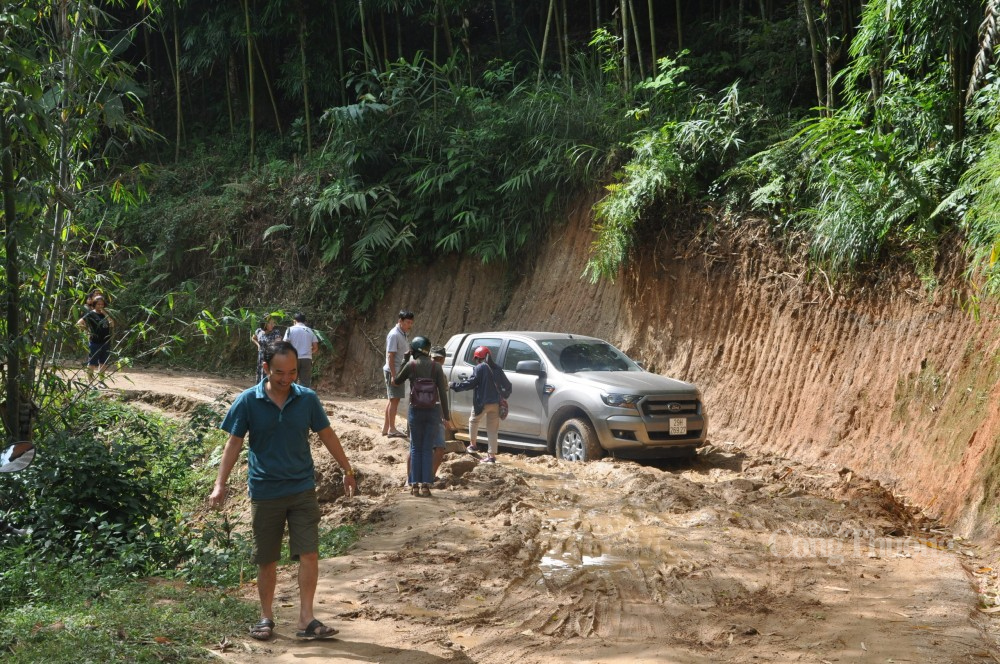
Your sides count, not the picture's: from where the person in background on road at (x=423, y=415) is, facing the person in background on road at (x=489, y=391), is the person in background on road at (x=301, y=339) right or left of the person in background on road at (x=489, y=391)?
left

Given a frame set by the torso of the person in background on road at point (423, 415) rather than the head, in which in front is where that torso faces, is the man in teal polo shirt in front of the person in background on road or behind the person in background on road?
behind

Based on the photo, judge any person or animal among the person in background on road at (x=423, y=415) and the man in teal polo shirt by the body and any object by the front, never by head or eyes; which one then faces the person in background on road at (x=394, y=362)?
the person in background on road at (x=423, y=415)

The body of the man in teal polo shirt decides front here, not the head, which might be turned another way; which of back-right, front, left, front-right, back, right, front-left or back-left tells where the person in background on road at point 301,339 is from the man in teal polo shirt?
back

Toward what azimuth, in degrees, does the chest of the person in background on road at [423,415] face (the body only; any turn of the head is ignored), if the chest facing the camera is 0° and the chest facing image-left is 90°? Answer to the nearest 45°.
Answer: approximately 180°

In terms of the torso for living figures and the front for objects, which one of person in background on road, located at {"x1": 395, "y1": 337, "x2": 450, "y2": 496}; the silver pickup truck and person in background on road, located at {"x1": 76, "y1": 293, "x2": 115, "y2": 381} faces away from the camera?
person in background on road, located at {"x1": 395, "y1": 337, "x2": 450, "y2": 496}
